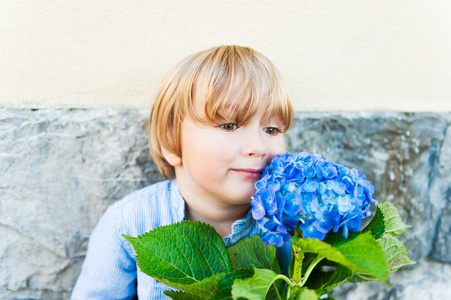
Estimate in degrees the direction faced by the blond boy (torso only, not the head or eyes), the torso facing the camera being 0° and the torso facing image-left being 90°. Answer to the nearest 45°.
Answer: approximately 315°
